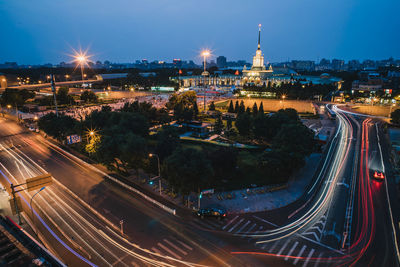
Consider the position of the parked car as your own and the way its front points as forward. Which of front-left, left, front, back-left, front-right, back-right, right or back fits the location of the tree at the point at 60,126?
front-right

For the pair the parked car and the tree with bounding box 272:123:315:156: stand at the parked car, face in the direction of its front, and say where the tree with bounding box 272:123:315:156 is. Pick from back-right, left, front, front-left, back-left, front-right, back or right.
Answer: back-right

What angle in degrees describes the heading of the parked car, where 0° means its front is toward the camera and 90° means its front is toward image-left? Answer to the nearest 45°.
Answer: approximately 90°

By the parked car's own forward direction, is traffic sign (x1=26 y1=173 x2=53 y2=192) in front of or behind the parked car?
in front

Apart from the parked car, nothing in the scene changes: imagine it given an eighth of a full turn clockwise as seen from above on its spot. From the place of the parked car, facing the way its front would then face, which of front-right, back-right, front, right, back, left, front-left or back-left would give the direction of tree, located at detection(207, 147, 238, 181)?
front-right

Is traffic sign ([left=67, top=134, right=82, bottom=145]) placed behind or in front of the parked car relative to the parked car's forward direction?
in front
